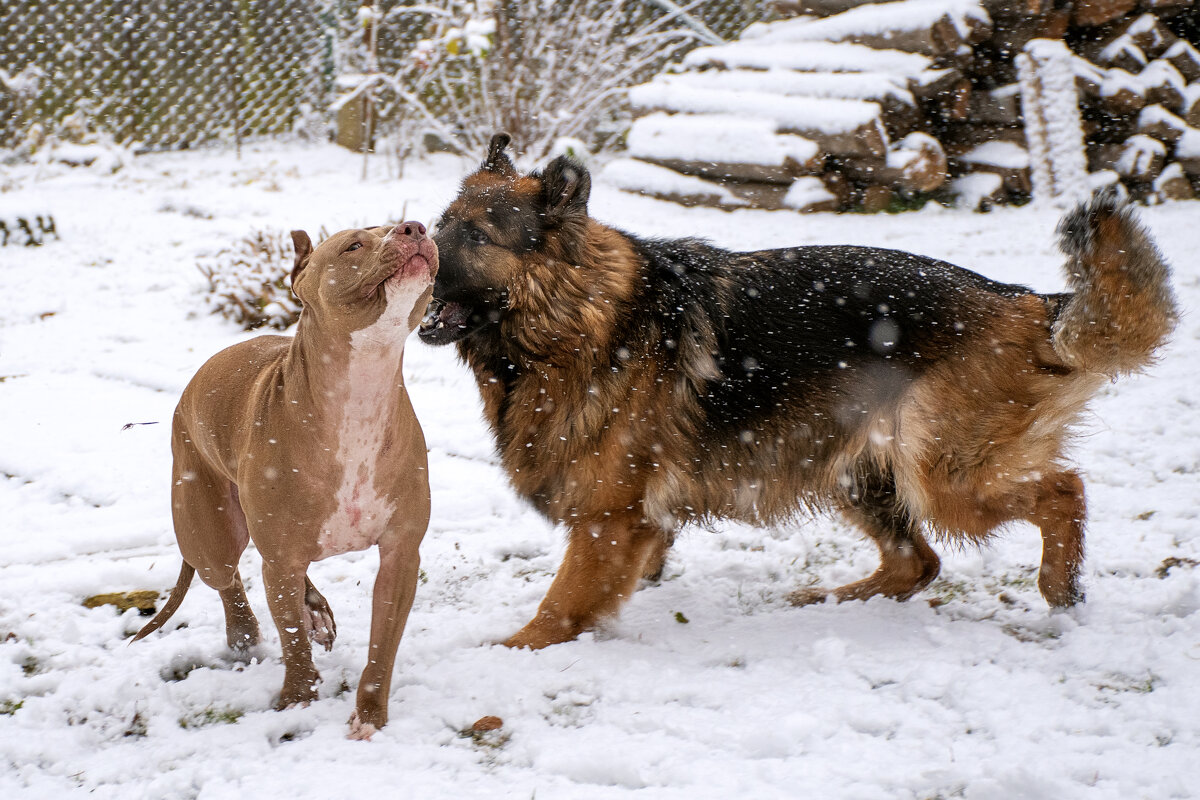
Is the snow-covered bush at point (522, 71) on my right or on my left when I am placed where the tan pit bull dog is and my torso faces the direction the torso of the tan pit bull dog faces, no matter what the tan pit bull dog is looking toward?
on my left

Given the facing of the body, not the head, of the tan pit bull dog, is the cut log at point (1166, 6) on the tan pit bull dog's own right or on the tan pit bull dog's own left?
on the tan pit bull dog's own left

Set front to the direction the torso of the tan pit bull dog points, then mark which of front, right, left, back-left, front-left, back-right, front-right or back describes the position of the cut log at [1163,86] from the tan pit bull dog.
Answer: left

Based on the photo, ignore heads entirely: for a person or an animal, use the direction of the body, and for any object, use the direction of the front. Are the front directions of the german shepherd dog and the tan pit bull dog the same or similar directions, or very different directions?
very different directions

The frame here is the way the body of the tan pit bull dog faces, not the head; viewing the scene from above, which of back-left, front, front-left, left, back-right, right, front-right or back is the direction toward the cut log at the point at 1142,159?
left

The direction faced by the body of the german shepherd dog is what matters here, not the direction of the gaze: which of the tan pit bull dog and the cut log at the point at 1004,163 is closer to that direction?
the tan pit bull dog

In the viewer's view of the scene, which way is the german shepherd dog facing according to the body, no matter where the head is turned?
to the viewer's left

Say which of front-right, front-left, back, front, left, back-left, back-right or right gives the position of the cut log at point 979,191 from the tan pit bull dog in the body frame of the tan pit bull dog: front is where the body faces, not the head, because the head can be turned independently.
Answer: left

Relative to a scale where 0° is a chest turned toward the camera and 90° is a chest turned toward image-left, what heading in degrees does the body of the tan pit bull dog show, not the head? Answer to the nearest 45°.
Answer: approximately 315°

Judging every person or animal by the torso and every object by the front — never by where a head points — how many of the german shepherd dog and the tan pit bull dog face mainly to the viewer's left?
1

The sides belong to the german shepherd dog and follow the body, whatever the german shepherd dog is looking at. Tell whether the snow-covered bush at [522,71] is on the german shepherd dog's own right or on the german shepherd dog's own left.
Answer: on the german shepherd dog's own right

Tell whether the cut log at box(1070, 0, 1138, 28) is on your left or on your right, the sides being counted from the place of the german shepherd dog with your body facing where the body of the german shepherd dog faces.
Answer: on your right

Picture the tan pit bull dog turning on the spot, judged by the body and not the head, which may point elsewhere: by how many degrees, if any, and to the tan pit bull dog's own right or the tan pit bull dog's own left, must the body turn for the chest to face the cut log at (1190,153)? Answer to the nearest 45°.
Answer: approximately 90° to the tan pit bull dog's own left
